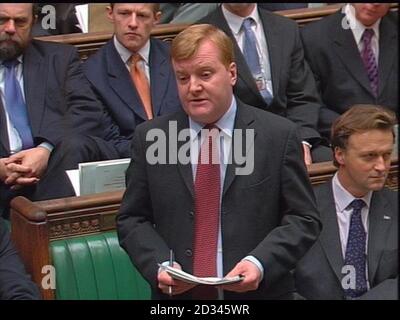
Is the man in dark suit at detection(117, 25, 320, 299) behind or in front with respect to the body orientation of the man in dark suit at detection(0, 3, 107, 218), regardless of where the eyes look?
in front

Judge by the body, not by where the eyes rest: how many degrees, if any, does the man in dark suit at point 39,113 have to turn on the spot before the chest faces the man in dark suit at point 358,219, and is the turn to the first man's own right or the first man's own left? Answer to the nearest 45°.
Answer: approximately 45° to the first man's own left

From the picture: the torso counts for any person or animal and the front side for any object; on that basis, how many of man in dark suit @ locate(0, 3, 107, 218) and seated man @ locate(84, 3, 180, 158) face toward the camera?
2

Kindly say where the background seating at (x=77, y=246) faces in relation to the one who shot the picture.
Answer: facing the viewer and to the right of the viewer

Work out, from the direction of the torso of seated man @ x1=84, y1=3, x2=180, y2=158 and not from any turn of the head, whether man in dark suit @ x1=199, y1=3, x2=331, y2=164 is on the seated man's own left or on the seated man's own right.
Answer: on the seated man's own left

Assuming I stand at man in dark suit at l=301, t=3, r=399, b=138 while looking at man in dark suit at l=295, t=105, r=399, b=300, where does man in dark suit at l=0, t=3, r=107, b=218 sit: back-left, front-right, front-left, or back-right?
front-right

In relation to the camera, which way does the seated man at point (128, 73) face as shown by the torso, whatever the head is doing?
toward the camera

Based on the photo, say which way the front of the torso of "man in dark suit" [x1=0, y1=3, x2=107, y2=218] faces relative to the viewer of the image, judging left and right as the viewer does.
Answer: facing the viewer

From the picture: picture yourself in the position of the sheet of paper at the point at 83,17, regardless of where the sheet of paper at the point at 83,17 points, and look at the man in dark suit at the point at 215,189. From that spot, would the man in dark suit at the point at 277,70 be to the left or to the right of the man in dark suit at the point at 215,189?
left
